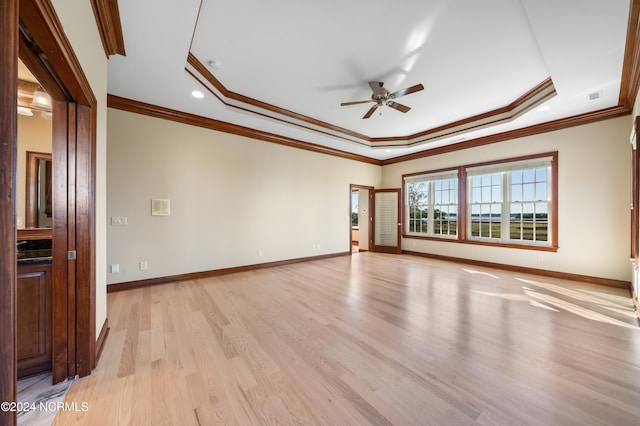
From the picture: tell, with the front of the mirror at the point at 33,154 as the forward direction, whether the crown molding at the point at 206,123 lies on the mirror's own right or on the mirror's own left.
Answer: on the mirror's own left

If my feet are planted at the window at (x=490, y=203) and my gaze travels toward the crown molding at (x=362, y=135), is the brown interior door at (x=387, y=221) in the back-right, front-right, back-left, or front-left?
front-right

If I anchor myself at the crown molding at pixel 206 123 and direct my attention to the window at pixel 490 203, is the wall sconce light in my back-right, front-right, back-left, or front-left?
back-right

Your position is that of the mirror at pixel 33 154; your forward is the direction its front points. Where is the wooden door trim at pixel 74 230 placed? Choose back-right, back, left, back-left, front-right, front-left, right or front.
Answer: front-left

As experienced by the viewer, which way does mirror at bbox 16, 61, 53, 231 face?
facing the viewer and to the right of the viewer
